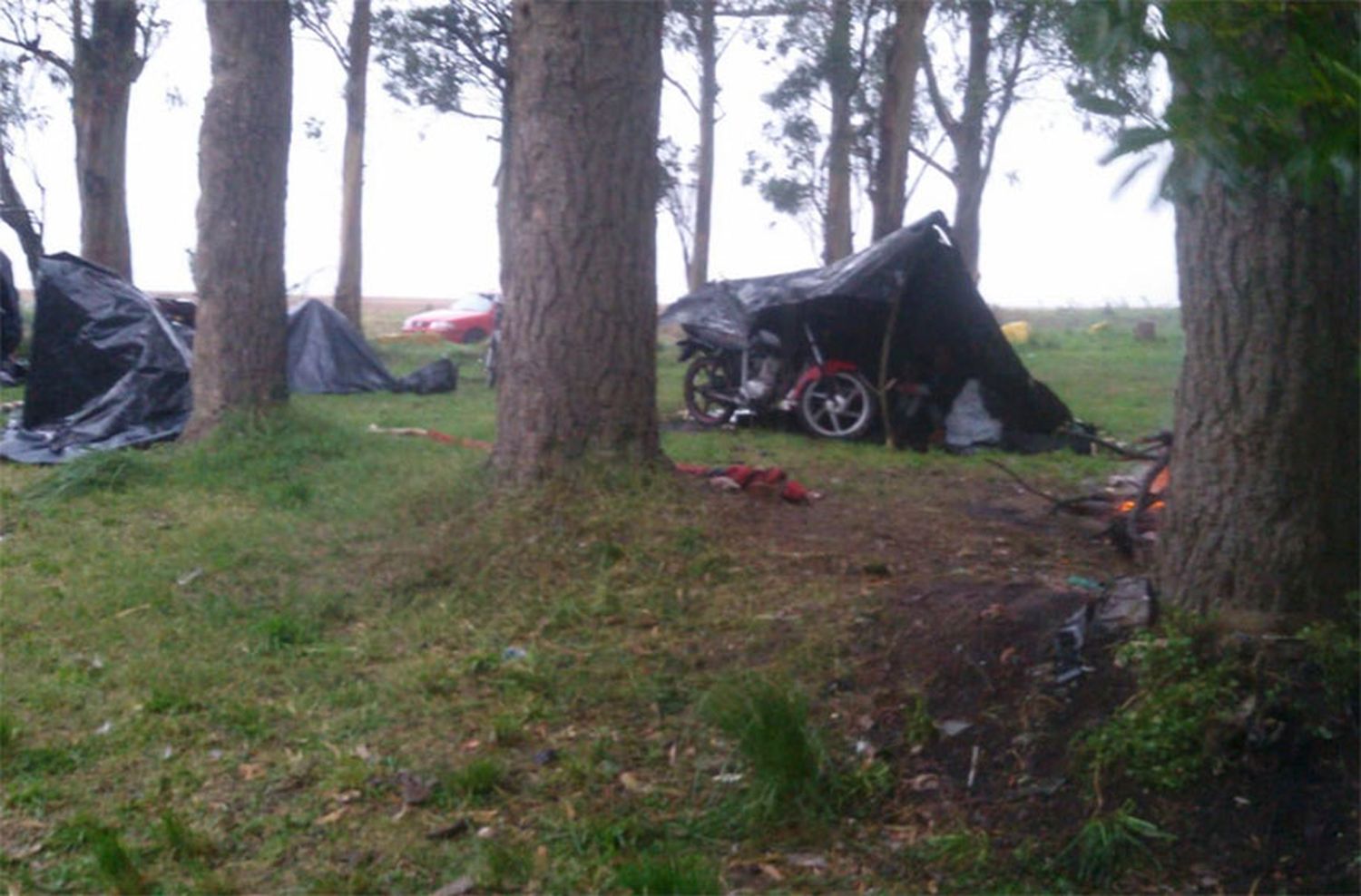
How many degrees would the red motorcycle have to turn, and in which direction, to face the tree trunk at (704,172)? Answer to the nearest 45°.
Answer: approximately 135° to its left

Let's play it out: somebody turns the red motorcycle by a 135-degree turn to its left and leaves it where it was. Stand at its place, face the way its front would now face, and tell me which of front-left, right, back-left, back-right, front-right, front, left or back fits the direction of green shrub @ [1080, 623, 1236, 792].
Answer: back

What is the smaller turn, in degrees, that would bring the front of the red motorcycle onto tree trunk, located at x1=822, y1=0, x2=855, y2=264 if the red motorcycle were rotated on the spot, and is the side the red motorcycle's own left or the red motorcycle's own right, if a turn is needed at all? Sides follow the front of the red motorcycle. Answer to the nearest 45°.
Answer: approximately 135° to the red motorcycle's own left

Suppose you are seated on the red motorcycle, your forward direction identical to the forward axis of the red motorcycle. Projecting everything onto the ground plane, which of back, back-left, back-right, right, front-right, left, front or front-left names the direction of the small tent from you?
back

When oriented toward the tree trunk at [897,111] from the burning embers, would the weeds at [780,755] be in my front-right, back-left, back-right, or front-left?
back-left
